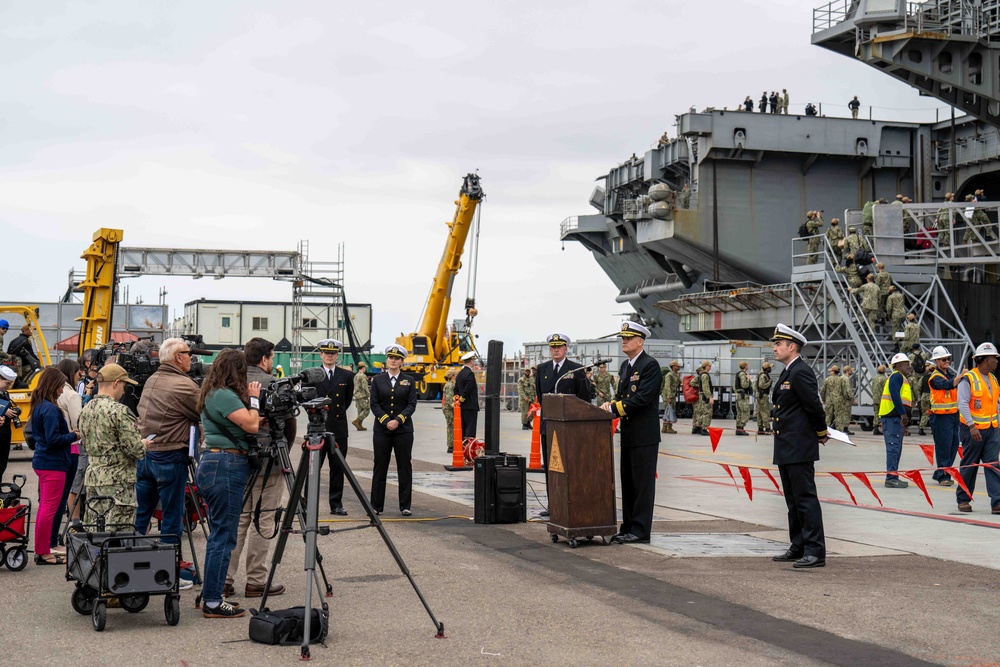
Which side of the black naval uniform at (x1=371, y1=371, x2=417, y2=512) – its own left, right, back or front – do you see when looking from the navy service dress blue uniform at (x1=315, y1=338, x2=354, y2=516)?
right

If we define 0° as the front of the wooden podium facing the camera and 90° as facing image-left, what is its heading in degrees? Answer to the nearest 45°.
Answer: approximately 45°

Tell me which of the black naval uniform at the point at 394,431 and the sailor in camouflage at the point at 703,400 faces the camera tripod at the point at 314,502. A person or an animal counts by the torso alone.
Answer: the black naval uniform

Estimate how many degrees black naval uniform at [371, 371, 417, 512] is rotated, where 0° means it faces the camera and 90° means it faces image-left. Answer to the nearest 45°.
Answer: approximately 0°

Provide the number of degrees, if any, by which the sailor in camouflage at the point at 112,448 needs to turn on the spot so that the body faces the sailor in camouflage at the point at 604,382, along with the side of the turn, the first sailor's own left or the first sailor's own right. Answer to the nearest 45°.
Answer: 0° — they already face them

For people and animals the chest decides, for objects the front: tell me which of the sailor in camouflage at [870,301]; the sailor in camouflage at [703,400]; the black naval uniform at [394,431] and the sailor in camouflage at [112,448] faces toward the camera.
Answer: the black naval uniform

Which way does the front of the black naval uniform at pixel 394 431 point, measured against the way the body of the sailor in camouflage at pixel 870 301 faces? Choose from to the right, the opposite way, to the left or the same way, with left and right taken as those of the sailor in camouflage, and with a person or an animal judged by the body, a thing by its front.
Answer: the opposite way
